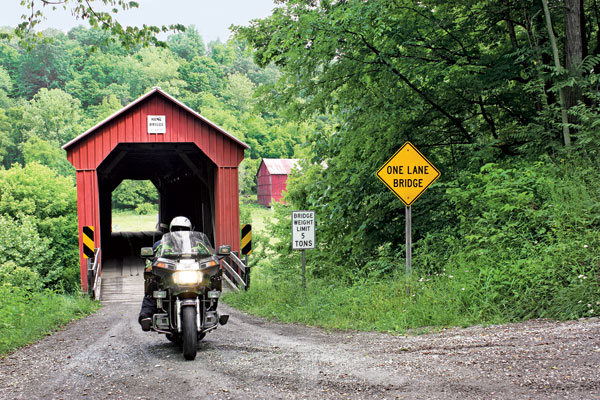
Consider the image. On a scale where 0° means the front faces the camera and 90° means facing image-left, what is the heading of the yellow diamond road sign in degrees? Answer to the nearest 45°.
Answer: approximately 0°

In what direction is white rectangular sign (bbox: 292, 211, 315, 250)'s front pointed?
toward the camera

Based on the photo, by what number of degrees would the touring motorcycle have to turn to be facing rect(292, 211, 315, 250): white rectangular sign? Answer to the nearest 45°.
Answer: approximately 135° to its left

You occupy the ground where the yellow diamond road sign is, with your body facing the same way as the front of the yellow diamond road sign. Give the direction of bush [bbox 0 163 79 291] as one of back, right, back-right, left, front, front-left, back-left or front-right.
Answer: back-right

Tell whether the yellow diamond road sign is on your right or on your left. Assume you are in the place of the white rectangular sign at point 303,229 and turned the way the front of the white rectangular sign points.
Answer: on your left

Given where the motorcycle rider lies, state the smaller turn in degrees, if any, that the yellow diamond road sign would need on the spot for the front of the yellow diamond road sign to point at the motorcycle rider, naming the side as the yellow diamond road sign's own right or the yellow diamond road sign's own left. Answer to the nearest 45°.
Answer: approximately 45° to the yellow diamond road sign's own right

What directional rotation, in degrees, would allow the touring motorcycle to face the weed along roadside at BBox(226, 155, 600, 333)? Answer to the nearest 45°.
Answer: approximately 90° to its left

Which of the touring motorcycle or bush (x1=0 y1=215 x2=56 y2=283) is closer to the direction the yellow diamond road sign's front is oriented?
the touring motorcycle

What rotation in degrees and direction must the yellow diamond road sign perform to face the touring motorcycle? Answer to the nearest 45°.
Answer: approximately 45° to its right
